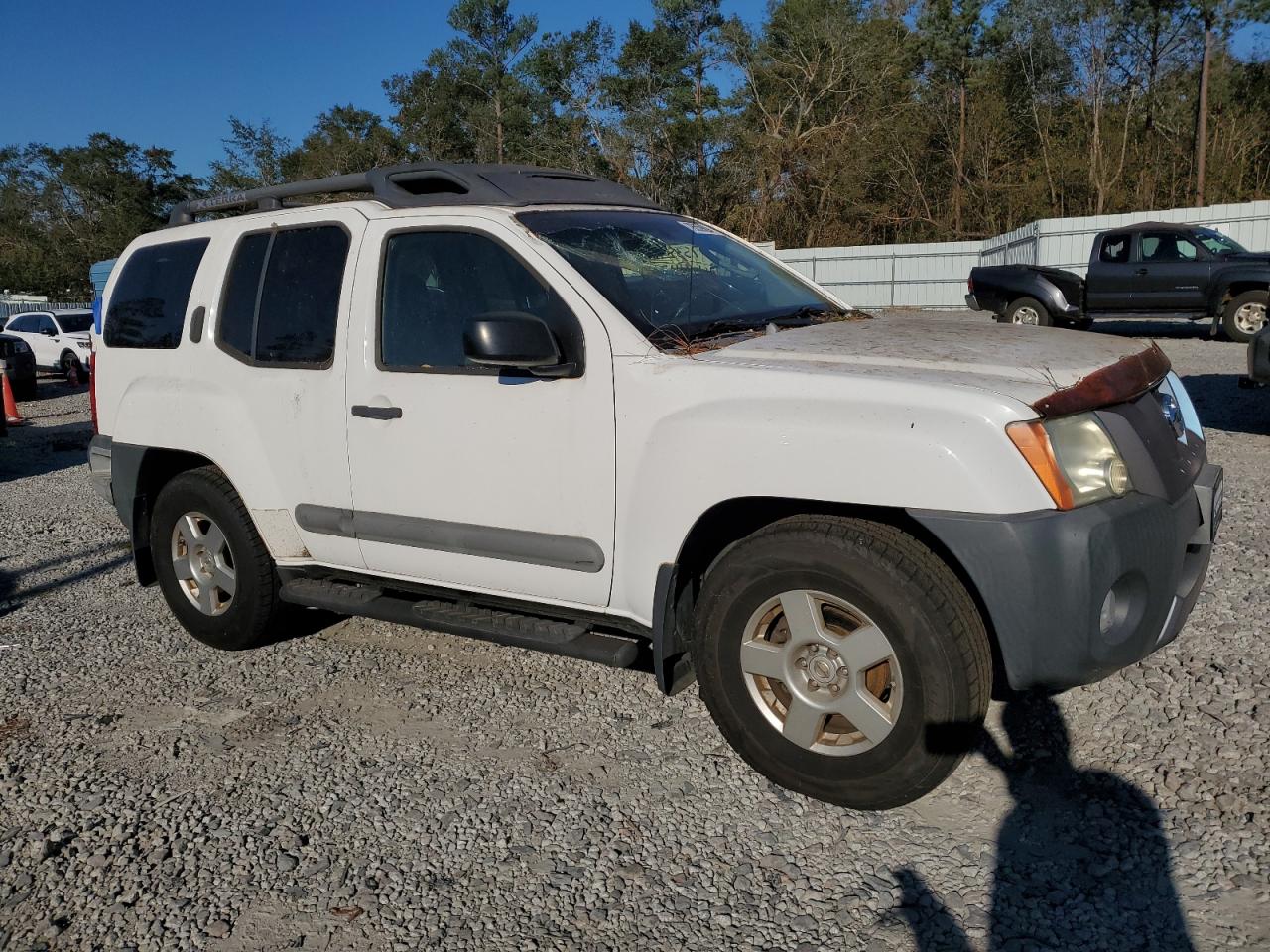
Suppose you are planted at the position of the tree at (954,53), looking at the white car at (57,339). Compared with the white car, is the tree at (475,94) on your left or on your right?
right

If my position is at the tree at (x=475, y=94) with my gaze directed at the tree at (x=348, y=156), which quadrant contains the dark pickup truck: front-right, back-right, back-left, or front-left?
back-left

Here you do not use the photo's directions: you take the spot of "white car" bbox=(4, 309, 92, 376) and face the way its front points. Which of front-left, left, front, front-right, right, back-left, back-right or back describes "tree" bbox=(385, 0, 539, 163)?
left

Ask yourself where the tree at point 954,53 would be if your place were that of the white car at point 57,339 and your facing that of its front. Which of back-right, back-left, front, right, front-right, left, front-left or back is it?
front-left

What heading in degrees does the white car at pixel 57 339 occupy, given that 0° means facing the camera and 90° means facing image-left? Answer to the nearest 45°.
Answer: approximately 315°

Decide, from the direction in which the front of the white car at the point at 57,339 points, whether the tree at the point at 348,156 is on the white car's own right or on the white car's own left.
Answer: on the white car's own left

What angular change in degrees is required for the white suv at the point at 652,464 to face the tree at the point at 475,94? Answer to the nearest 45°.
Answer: approximately 135° to its left

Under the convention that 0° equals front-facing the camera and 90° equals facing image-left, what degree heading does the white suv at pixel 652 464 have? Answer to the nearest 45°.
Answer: approximately 315°

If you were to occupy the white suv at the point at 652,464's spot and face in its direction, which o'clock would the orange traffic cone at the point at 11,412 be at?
The orange traffic cone is roughly at 6 o'clock from the white suv.

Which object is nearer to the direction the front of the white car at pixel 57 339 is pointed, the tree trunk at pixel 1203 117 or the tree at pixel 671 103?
the tree trunk

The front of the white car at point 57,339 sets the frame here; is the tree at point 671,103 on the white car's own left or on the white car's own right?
on the white car's own left

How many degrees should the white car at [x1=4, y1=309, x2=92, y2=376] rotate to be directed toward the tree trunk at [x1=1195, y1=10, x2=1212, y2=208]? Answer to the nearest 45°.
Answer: approximately 45° to its left
